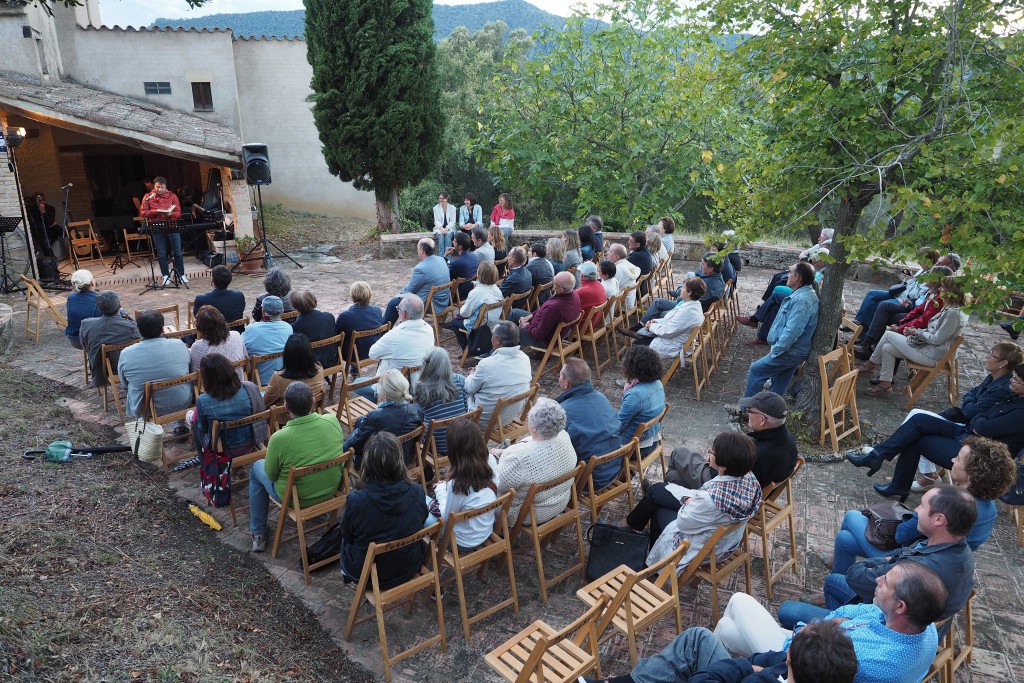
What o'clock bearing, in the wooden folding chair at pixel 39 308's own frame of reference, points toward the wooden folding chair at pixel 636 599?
the wooden folding chair at pixel 636 599 is roughly at 4 o'clock from the wooden folding chair at pixel 39 308.

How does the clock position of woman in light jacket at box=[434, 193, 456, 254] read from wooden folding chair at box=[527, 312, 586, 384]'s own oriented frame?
The woman in light jacket is roughly at 1 o'clock from the wooden folding chair.

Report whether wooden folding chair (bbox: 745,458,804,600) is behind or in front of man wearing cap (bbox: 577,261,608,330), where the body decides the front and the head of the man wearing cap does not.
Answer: behind

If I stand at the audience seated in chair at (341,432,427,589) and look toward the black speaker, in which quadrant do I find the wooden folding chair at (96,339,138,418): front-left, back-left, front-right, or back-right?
front-left

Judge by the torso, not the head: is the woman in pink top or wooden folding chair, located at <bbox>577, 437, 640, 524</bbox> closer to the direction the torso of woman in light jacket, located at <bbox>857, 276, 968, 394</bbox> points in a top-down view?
the woman in pink top

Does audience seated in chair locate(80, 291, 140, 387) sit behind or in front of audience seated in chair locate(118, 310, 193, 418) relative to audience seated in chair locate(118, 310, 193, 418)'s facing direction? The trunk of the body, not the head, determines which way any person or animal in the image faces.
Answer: in front

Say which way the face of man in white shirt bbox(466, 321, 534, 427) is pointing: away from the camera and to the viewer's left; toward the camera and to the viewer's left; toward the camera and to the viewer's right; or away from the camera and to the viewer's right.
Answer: away from the camera and to the viewer's left

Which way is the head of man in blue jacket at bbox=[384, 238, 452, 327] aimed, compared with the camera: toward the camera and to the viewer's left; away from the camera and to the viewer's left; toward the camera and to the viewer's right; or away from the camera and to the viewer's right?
away from the camera and to the viewer's left

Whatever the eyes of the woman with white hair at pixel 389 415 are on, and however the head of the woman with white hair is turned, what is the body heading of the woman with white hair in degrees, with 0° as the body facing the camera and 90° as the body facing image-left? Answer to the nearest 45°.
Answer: approximately 135°

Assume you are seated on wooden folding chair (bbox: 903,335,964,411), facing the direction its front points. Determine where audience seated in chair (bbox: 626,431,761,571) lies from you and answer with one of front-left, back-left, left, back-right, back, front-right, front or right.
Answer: left

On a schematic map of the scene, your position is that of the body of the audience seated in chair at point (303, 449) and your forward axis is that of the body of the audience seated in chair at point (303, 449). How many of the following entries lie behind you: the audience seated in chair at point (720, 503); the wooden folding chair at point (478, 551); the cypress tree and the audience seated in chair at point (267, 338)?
2

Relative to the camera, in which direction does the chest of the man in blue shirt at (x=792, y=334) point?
to the viewer's left

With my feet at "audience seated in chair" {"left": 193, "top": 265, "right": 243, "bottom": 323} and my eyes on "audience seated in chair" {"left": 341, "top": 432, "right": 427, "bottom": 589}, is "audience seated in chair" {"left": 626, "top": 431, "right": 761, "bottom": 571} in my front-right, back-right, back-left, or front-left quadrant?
front-left

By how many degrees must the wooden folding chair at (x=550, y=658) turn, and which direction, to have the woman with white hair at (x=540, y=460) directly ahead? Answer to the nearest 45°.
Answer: approximately 45° to its right

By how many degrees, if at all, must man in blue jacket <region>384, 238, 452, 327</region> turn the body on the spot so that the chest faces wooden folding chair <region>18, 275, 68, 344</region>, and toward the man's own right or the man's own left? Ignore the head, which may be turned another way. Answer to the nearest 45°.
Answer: approximately 45° to the man's own left

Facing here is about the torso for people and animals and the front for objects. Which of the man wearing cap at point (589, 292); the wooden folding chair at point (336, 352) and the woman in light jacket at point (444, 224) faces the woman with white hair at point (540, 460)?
the woman in light jacket

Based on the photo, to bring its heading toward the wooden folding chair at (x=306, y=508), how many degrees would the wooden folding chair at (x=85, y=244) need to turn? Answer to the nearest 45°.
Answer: approximately 45° to its right

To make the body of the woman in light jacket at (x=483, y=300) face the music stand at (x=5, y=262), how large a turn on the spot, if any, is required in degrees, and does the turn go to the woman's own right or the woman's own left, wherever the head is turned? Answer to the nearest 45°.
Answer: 0° — they already face it

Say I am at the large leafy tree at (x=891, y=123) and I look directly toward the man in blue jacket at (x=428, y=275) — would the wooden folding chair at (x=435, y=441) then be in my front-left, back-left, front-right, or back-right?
front-left

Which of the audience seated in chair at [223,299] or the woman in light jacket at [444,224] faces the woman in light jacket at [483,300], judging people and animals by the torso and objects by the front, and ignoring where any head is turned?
the woman in light jacket at [444,224]

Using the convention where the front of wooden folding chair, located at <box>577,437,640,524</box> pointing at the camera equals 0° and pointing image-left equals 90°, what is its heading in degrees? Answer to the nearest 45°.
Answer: approximately 135°

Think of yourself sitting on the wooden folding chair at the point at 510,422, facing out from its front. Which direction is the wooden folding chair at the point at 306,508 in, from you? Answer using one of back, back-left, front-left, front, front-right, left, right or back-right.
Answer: left

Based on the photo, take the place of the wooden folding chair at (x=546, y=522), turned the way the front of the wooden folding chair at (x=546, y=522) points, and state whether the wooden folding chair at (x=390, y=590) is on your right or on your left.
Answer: on your left

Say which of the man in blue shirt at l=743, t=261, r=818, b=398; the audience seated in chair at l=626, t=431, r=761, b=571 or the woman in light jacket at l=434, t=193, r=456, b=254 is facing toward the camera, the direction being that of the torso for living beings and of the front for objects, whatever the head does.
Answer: the woman in light jacket
